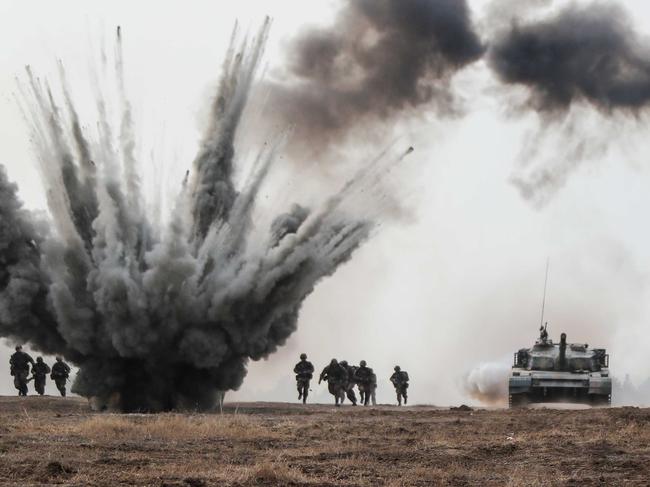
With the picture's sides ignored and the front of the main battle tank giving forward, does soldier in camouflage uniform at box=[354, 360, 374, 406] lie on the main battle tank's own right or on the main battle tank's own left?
on the main battle tank's own right

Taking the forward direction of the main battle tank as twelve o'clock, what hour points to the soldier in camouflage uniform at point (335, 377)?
The soldier in camouflage uniform is roughly at 4 o'clock from the main battle tank.

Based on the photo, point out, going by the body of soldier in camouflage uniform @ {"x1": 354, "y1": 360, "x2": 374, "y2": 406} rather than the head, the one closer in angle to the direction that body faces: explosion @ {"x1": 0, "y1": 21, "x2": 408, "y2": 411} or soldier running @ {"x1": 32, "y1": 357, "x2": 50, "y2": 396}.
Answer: the explosion

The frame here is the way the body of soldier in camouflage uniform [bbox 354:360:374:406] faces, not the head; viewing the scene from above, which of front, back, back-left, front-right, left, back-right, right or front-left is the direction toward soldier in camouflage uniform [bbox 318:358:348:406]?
front-right

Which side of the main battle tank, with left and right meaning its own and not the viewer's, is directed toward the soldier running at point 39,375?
right

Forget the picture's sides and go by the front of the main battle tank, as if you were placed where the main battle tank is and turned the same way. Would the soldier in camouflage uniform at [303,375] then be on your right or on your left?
on your right

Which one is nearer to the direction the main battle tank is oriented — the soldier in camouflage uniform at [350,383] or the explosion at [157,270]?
the explosion

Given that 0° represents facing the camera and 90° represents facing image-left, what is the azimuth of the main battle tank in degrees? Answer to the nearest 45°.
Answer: approximately 0°
